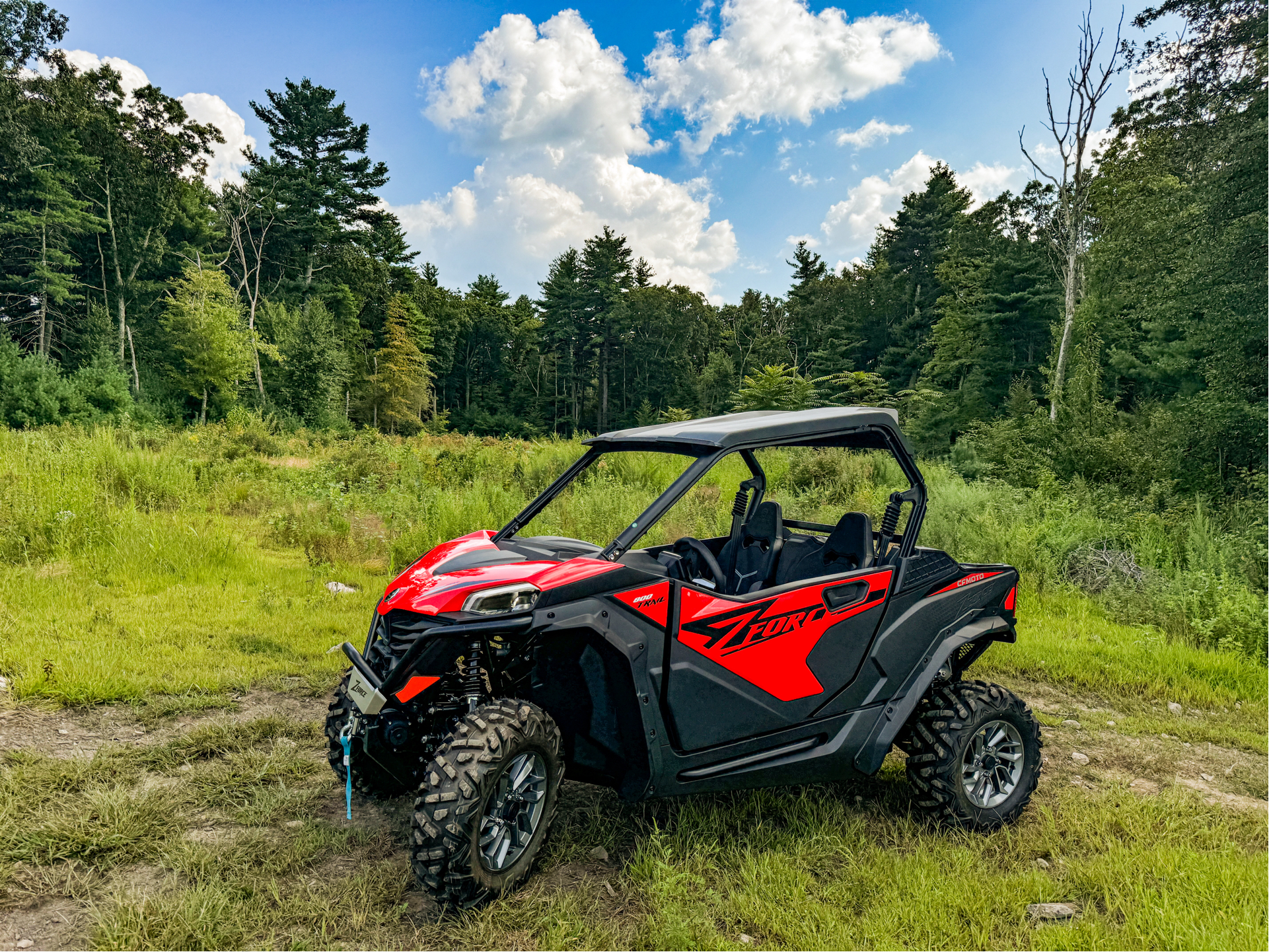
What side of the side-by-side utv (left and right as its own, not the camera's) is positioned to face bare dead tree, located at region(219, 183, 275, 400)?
right

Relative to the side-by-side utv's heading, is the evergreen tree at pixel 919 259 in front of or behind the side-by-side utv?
behind

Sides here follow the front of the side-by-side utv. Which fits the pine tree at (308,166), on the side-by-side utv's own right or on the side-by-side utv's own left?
on the side-by-side utv's own right

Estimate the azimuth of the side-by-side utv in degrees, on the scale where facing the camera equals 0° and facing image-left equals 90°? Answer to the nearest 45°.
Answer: approximately 45°
